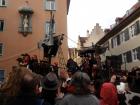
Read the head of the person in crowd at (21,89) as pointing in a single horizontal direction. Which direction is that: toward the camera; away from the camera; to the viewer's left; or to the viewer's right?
away from the camera

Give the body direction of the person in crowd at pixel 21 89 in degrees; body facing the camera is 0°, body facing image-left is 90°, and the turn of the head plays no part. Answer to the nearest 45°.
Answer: approximately 180°

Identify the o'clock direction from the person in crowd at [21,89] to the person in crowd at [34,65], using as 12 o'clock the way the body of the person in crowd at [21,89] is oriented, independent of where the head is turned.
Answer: the person in crowd at [34,65] is roughly at 12 o'clock from the person in crowd at [21,89].

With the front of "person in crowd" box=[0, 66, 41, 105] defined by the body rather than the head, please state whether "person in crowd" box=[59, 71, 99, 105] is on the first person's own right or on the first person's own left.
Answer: on the first person's own right

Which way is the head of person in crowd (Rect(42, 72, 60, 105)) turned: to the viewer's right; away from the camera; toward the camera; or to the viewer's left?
away from the camera

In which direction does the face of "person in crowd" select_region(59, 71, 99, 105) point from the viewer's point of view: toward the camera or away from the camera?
away from the camera
